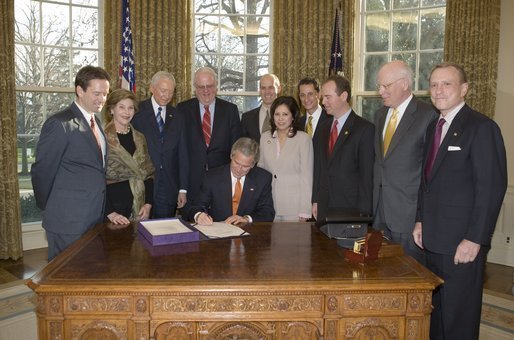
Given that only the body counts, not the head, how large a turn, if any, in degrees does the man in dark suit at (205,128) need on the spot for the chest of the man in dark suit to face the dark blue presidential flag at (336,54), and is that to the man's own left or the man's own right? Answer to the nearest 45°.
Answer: approximately 135° to the man's own left

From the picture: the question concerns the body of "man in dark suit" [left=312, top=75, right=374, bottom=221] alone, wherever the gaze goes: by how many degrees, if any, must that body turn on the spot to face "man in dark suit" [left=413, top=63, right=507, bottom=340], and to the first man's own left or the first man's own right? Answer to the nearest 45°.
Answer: approximately 90° to the first man's own left

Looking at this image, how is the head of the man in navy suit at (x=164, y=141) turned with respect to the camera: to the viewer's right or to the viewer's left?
to the viewer's right

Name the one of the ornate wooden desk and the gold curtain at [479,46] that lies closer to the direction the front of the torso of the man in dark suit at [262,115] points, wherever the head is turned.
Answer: the ornate wooden desk

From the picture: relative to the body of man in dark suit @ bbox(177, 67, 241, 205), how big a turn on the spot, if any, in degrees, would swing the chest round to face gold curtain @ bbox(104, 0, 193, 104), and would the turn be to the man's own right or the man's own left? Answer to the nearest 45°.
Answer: approximately 180°

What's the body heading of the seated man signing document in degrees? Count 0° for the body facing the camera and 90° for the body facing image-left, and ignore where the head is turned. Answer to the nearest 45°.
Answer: approximately 0°
